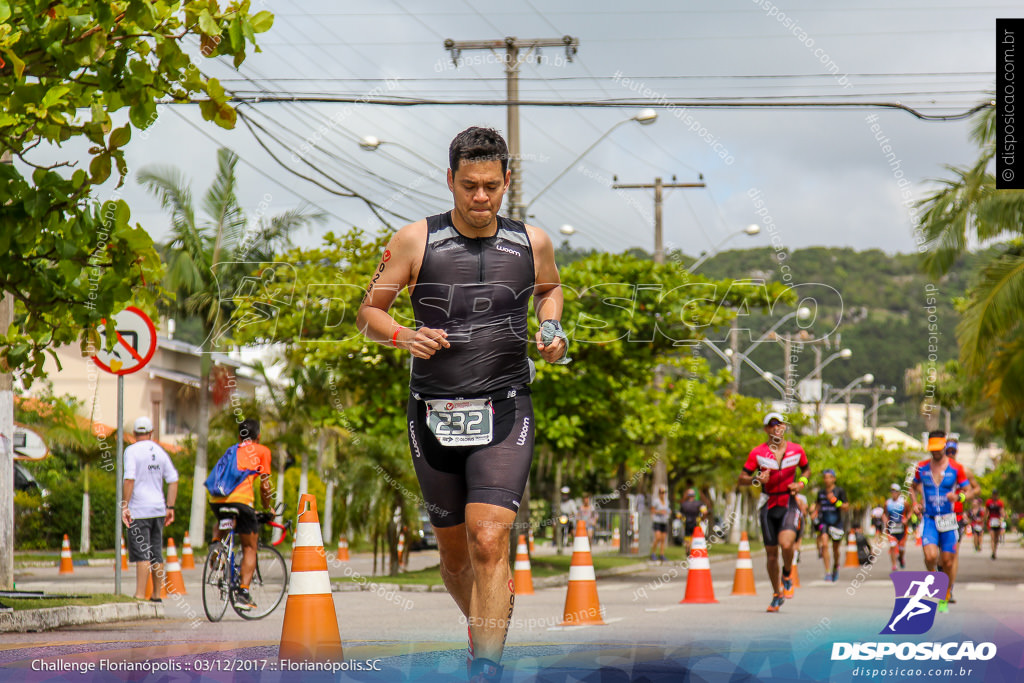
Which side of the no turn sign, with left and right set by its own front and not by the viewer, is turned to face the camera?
front

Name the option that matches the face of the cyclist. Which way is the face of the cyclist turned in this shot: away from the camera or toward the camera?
away from the camera

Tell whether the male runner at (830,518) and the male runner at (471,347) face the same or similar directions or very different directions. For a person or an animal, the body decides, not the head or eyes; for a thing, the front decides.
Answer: same or similar directions

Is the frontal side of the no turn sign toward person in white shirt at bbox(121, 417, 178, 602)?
no

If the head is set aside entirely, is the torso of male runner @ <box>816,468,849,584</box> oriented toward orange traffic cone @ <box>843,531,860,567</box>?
no

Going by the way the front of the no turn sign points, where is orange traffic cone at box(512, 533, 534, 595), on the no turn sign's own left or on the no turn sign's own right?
on the no turn sign's own left

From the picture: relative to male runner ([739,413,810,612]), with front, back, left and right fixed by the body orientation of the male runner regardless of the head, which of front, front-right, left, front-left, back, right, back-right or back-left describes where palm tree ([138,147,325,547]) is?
back-right

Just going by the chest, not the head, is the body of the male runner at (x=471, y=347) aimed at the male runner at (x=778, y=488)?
no

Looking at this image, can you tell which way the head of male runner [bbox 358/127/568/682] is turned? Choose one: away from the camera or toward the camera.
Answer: toward the camera

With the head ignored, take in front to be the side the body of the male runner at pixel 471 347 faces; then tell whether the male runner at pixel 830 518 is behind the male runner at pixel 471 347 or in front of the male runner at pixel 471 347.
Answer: behind

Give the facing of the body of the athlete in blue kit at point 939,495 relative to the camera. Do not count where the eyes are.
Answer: toward the camera

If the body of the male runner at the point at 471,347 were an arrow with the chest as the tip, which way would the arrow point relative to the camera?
toward the camera

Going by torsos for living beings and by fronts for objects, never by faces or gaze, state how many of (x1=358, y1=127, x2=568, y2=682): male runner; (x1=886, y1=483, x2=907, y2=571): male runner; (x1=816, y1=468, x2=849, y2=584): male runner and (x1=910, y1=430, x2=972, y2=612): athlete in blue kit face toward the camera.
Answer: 4

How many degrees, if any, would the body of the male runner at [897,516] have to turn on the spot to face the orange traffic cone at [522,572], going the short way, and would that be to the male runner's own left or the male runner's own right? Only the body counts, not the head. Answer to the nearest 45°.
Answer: approximately 45° to the male runner's own right

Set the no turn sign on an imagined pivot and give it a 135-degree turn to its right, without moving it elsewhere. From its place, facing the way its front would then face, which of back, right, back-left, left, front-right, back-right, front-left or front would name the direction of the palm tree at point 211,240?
front-right
